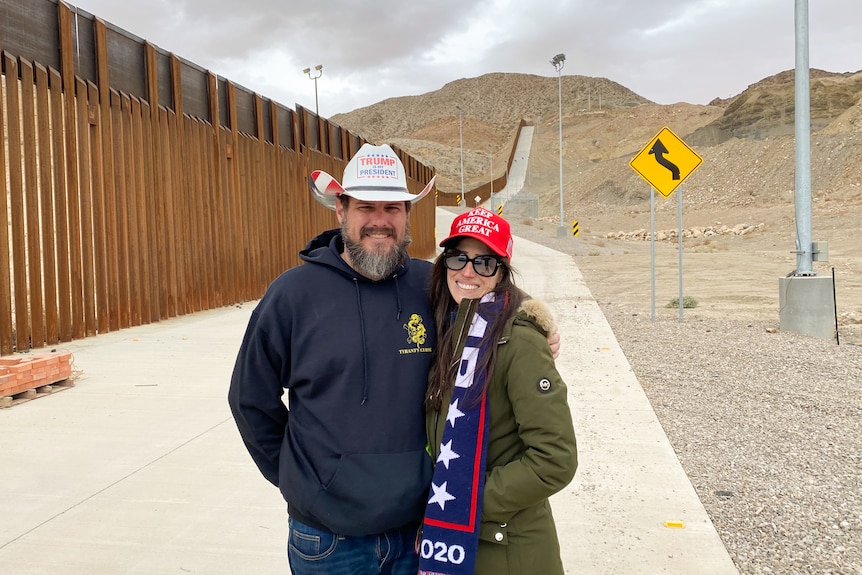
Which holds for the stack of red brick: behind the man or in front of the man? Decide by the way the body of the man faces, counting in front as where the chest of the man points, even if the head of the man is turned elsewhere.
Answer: behind

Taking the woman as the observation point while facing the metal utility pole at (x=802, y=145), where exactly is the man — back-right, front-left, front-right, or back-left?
back-left

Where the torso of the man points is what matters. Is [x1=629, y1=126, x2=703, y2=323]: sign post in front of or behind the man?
behind

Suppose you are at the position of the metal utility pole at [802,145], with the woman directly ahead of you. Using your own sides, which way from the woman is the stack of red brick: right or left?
right

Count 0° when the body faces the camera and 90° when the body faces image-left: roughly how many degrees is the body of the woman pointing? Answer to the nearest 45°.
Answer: approximately 45°

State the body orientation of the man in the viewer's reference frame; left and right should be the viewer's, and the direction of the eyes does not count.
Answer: facing the viewer

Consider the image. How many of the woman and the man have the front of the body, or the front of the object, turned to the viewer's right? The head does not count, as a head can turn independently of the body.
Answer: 0

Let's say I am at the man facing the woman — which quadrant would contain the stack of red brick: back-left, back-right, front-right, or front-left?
back-left

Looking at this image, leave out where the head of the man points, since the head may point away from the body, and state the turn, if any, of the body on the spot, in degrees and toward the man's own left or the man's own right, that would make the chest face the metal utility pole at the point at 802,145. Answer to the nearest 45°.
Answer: approximately 135° to the man's own left
